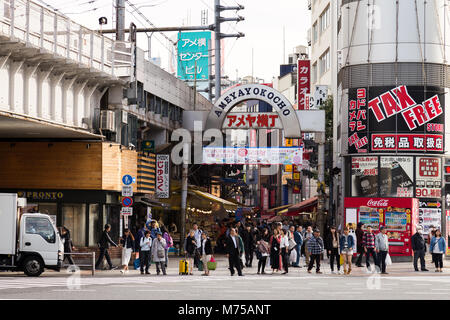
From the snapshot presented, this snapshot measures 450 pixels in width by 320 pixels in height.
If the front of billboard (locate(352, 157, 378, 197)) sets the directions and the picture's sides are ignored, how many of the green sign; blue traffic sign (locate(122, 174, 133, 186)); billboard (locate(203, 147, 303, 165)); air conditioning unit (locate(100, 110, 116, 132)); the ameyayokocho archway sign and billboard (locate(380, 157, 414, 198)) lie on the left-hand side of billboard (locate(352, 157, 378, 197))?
1

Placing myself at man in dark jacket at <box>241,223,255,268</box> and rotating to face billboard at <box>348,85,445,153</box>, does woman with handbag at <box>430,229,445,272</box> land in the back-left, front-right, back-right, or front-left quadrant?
front-right

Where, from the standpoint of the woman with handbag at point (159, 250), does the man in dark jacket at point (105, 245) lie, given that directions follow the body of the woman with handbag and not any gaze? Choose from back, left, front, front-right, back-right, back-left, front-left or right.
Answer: back-right

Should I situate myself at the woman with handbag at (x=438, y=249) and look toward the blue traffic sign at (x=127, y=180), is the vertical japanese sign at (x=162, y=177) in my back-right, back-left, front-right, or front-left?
front-right

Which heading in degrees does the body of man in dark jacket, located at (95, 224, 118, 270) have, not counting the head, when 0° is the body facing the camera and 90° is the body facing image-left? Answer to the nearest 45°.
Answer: approximately 270°

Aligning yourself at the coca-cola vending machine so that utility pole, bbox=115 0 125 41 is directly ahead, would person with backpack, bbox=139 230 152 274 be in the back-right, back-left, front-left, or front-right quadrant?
front-left

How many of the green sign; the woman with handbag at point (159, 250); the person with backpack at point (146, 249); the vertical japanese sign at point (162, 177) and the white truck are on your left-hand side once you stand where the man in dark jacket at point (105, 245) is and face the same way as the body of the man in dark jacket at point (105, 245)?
2

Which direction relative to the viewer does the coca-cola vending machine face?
toward the camera

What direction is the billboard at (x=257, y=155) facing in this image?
toward the camera

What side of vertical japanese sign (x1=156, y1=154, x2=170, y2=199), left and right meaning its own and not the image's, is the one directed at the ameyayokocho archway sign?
left

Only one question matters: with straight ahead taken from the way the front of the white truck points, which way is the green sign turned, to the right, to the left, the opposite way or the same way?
to the right

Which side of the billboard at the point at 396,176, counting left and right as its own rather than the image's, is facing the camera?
front

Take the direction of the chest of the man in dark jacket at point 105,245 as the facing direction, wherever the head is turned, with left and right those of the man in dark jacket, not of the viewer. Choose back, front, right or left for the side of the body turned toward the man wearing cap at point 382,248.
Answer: front

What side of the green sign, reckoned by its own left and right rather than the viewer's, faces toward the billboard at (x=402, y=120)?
left

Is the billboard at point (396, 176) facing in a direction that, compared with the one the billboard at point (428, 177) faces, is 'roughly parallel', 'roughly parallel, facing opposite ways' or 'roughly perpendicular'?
roughly parallel

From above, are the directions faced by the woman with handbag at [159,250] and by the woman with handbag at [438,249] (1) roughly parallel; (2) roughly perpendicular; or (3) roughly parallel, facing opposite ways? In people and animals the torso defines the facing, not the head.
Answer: roughly parallel
